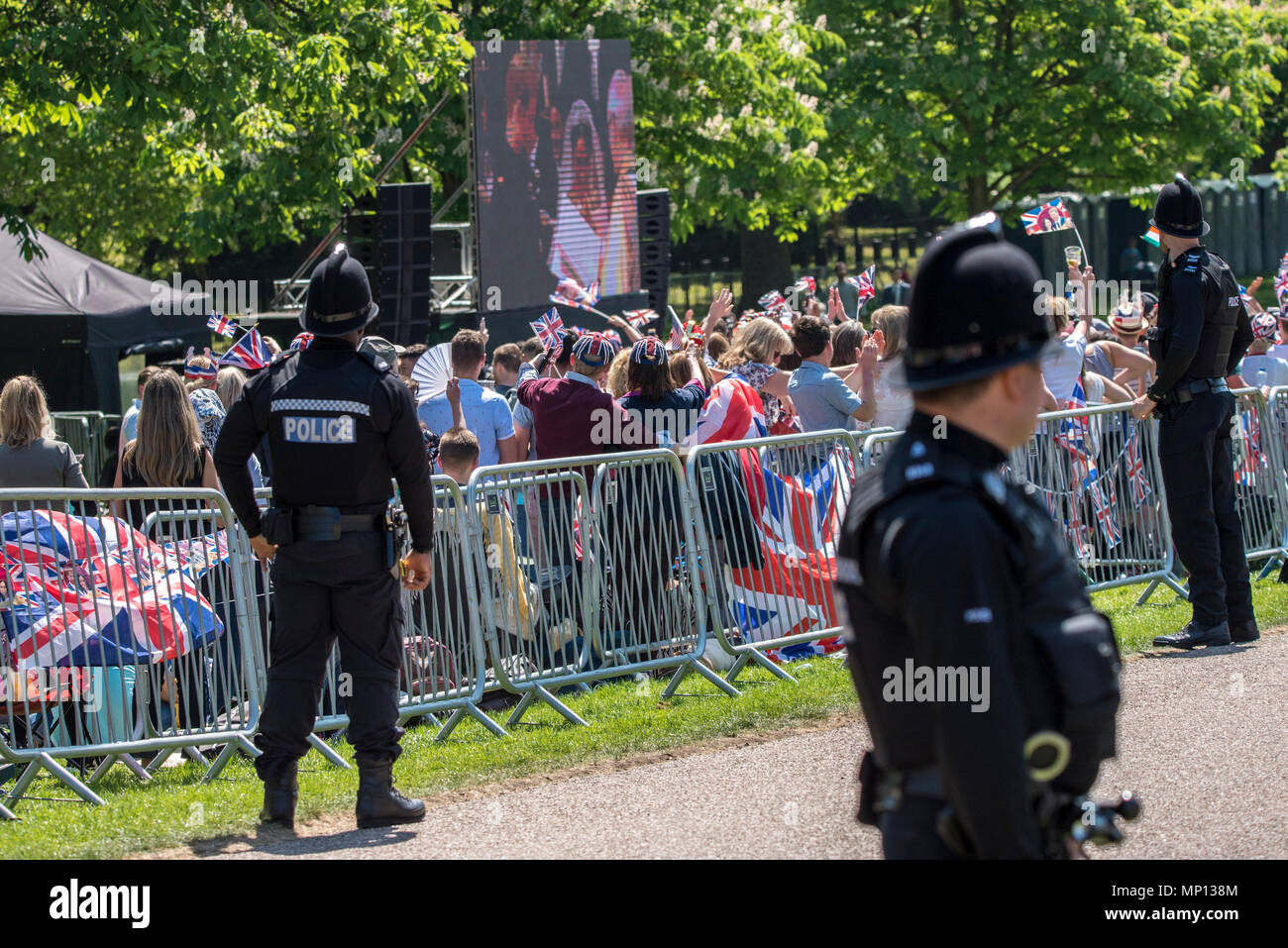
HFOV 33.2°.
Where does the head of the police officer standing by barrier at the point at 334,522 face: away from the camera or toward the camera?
away from the camera

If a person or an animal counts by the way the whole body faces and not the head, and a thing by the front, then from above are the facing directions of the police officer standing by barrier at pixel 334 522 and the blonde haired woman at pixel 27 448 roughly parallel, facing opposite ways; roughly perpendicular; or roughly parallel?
roughly parallel

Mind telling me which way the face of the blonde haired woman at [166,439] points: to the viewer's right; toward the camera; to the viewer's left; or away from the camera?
away from the camera

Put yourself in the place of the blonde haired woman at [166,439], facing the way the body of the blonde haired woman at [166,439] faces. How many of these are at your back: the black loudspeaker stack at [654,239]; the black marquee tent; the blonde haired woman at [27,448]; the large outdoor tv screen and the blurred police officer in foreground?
1

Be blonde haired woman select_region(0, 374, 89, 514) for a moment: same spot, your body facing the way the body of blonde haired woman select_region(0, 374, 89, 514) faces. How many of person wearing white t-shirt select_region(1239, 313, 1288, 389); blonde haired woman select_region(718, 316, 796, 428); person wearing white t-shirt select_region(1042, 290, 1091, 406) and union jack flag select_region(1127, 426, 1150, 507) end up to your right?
4

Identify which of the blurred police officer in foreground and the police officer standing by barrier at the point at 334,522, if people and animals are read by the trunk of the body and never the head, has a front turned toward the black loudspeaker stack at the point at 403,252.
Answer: the police officer standing by barrier

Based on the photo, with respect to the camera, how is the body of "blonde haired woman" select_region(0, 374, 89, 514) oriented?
away from the camera

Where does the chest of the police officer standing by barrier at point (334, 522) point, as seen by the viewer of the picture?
away from the camera

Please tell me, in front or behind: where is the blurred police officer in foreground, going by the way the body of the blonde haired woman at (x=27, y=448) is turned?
behind

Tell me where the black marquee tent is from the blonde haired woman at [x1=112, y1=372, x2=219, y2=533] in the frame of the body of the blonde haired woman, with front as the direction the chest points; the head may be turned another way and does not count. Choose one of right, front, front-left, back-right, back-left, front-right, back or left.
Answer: front

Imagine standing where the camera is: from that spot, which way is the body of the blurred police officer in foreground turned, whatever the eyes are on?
to the viewer's right

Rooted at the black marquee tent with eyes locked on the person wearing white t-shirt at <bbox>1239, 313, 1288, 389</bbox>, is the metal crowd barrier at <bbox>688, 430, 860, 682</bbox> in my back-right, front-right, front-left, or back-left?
front-right

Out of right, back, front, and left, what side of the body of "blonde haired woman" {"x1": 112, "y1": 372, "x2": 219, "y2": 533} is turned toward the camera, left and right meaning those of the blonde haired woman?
back

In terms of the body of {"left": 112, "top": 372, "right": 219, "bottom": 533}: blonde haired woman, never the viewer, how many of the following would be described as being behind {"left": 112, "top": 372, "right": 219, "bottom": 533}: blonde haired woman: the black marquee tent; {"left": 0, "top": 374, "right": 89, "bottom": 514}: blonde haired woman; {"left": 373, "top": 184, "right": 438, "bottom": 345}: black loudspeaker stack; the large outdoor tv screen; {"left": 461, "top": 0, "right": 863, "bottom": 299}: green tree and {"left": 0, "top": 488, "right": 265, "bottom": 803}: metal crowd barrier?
1

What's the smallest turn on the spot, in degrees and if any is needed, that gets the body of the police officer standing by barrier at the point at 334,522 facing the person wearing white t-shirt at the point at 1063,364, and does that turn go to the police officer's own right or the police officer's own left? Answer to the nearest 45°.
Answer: approximately 45° to the police officer's own right

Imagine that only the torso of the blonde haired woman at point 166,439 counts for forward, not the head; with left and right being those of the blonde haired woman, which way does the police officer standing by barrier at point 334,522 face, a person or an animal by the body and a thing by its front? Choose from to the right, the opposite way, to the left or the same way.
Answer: the same way
